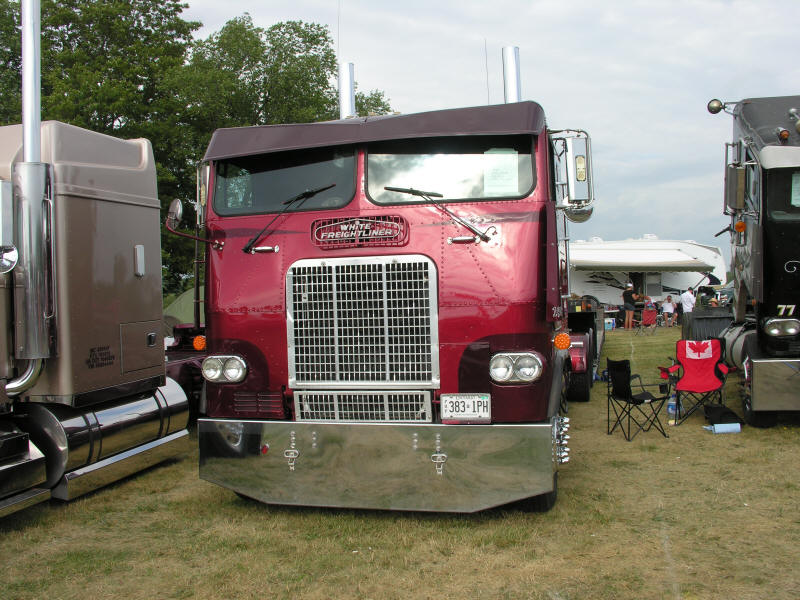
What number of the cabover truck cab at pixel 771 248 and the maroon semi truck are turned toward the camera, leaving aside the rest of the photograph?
2

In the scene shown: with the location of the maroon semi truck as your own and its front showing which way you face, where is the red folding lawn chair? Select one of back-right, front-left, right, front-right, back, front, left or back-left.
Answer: back-left

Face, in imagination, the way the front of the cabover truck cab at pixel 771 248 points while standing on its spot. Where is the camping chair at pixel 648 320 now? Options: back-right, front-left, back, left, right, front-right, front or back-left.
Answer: back

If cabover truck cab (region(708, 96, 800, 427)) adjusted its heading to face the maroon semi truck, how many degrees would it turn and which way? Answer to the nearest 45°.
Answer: approximately 45° to its right

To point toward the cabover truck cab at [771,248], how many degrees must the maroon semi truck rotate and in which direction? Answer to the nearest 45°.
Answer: approximately 135° to its left

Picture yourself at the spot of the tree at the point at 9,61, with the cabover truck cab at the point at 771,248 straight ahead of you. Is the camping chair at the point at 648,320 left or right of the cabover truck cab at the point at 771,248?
left

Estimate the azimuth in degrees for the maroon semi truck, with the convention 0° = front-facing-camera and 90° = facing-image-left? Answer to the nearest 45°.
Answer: approximately 0°

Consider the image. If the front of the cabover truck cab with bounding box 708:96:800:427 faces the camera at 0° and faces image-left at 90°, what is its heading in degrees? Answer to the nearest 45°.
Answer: approximately 0°

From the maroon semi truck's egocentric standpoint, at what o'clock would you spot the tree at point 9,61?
The tree is roughly at 5 o'clock from the maroon semi truck.
